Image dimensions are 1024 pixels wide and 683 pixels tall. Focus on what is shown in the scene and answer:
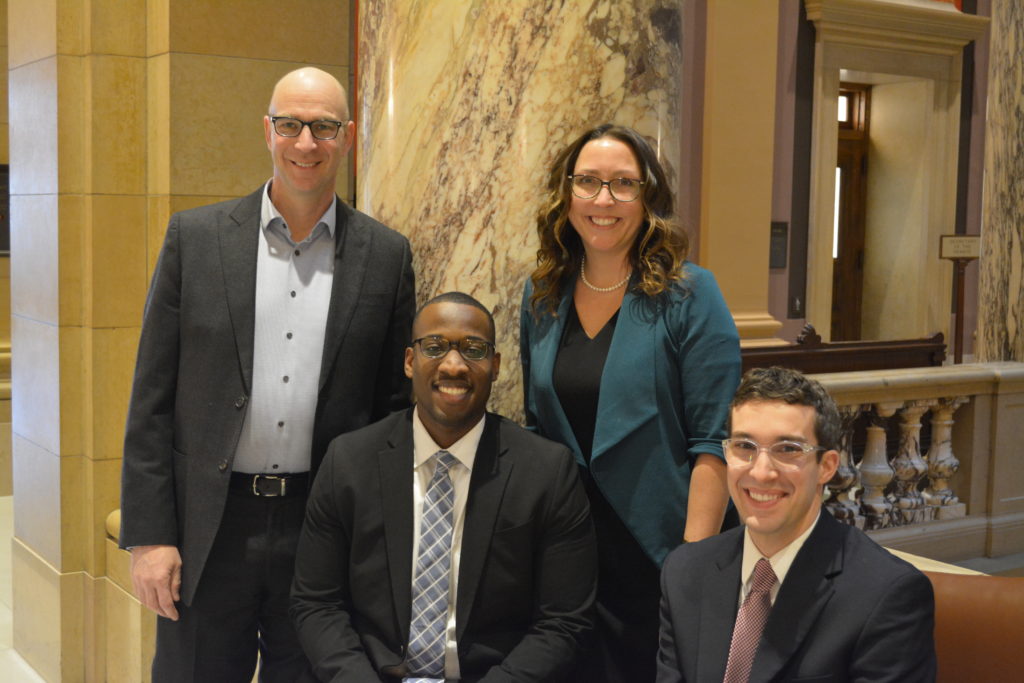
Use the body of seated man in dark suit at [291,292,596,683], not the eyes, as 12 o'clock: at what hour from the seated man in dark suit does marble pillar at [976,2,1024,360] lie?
The marble pillar is roughly at 7 o'clock from the seated man in dark suit.

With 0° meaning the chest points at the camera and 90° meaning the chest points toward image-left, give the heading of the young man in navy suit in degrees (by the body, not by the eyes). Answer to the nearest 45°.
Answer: approximately 45°

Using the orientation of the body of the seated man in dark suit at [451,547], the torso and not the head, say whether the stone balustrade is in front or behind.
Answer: behind

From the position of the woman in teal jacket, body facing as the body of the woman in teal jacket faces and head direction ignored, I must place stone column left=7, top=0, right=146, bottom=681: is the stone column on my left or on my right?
on my right

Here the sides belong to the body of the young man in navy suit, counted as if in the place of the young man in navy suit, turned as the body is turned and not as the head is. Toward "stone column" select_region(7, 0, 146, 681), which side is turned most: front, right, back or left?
right

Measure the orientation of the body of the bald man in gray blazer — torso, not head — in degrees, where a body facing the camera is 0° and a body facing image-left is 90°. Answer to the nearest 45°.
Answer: approximately 0°
